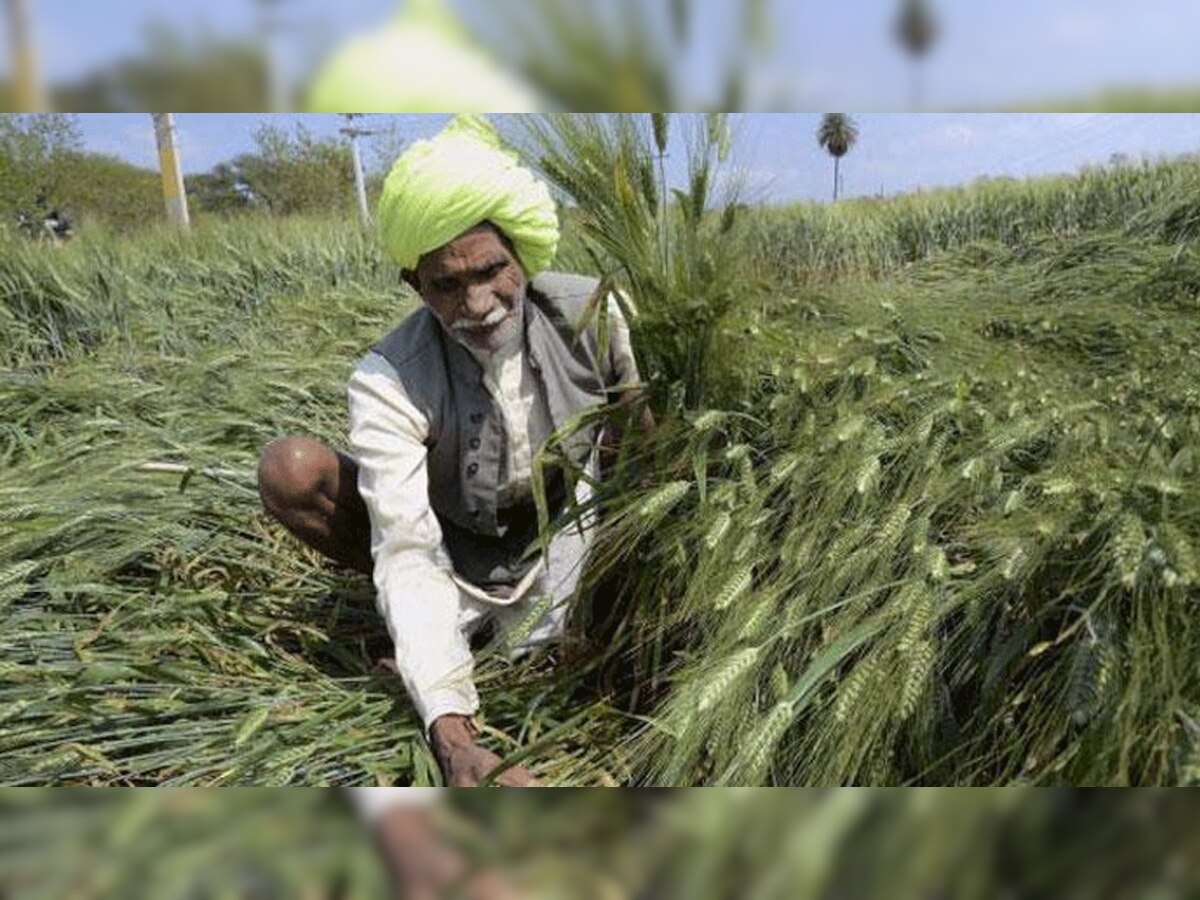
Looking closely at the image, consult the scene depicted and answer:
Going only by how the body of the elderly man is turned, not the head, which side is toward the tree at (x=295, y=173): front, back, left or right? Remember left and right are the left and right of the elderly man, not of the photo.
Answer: back

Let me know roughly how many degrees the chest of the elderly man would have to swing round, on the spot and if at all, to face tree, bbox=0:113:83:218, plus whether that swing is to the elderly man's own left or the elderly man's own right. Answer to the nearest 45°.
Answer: approximately 135° to the elderly man's own right

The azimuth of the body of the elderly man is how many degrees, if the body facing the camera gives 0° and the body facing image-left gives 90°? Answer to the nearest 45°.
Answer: approximately 0°

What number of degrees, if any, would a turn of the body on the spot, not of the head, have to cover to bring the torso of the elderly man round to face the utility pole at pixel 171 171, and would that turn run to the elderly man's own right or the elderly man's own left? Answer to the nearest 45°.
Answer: approximately 135° to the elderly man's own right
